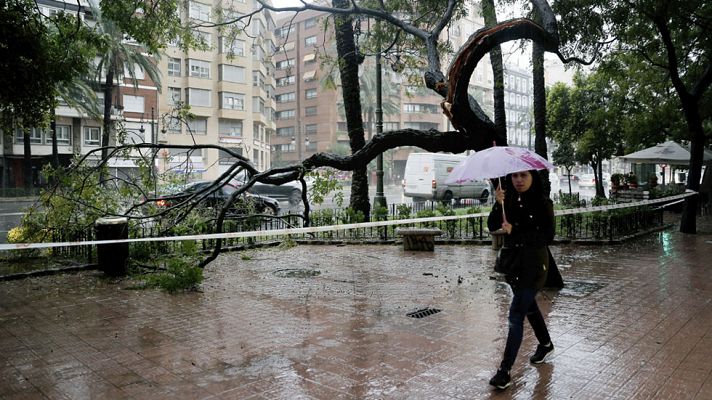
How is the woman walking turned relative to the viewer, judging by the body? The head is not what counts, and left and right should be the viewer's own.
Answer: facing the viewer and to the left of the viewer

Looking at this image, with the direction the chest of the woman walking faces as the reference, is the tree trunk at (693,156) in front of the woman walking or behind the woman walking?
behind

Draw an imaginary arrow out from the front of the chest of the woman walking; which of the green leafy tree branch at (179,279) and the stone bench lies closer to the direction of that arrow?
the green leafy tree branch

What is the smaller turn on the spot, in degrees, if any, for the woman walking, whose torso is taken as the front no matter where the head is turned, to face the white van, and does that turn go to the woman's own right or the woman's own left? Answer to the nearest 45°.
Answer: approximately 135° to the woman's own right

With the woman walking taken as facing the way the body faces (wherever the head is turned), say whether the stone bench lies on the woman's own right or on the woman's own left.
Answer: on the woman's own right

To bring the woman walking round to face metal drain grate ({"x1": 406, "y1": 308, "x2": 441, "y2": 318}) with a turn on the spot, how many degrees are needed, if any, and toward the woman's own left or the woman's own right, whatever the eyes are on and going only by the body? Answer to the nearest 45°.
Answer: approximately 90° to the woman's own right
